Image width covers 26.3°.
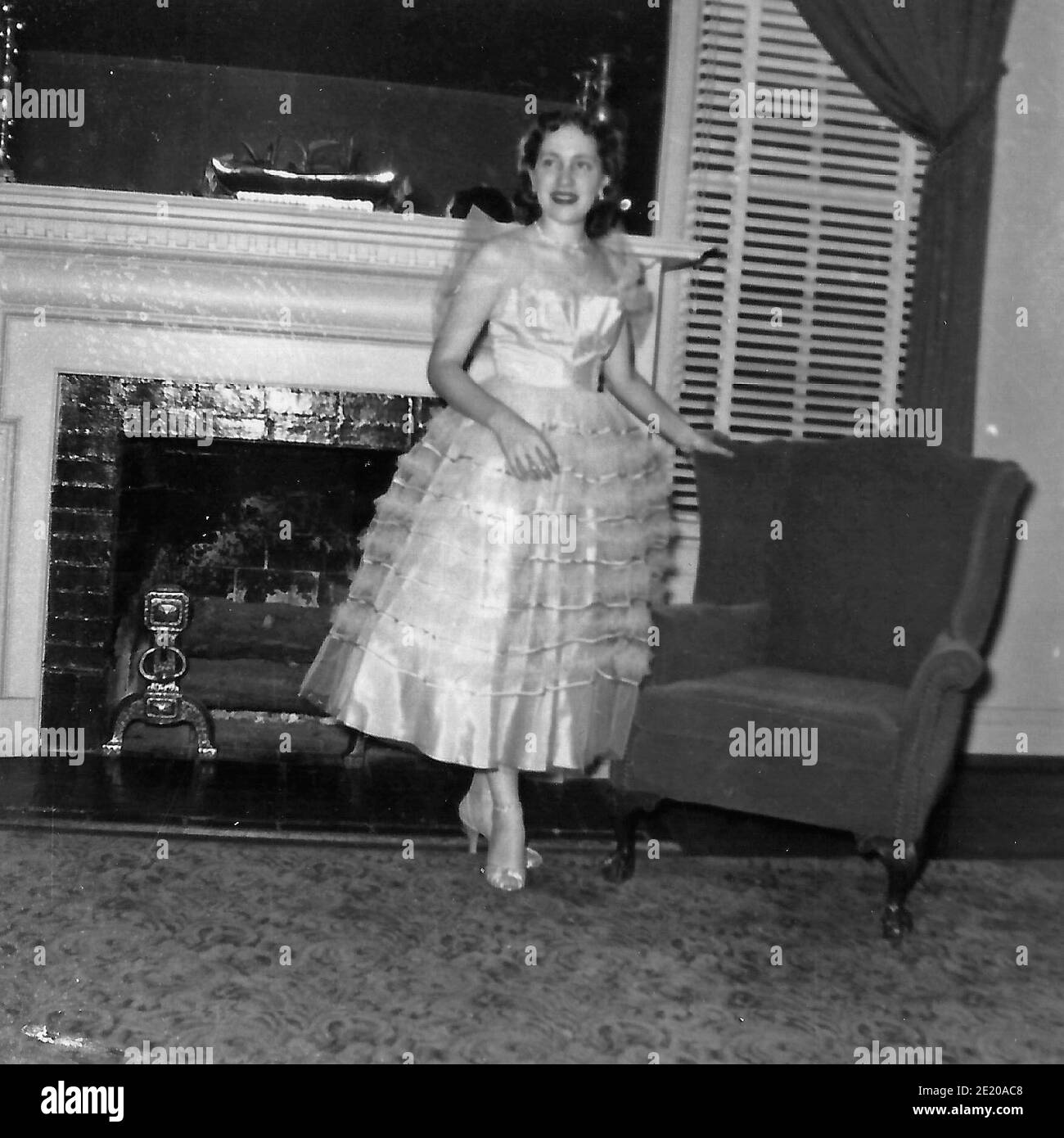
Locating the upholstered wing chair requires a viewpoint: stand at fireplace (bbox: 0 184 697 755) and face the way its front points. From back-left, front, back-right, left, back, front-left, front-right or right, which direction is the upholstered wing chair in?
front-left

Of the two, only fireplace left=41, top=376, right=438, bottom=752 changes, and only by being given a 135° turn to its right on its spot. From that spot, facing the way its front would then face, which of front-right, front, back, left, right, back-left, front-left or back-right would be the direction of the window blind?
back-right

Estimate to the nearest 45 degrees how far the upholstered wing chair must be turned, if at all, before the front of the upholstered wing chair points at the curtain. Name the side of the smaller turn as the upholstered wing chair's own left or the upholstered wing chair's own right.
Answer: approximately 135° to the upholstered wing chair's own right

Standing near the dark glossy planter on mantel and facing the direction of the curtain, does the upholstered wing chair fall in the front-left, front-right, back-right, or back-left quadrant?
front-right

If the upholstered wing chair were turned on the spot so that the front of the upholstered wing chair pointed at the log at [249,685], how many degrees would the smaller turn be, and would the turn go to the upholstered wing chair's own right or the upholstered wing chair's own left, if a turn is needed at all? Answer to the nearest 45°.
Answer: approximately 90° to the upholstered wing chair's own right

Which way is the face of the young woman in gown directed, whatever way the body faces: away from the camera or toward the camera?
toward the camera

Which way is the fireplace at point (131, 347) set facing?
toward the camera

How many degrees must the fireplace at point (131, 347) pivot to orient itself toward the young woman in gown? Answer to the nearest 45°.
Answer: approximately 45° to its left

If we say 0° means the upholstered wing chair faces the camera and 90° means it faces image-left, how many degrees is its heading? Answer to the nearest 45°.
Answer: approximately 45°
